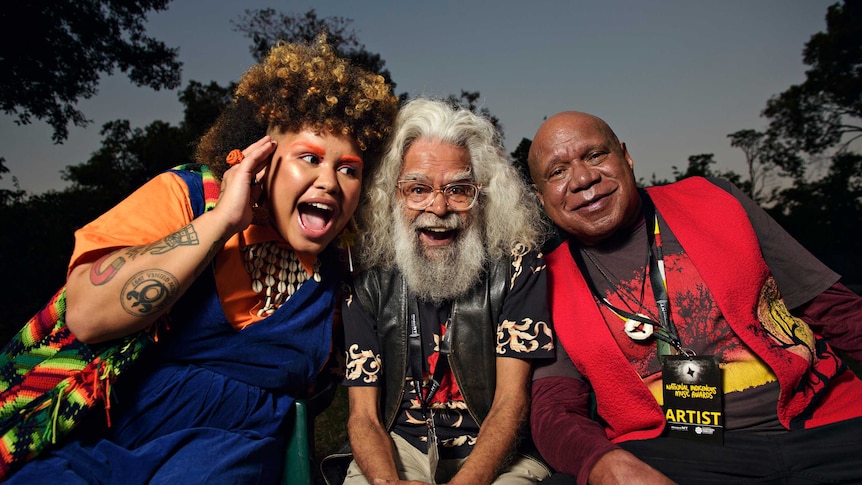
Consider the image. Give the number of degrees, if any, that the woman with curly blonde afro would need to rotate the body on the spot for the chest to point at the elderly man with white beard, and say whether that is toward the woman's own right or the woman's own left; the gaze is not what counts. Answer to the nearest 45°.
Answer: approximately 45° to the woman's own left

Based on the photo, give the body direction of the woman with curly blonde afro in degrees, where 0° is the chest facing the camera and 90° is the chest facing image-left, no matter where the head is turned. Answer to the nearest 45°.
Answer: approximately 315°

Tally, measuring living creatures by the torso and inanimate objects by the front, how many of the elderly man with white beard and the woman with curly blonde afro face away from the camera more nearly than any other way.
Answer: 0

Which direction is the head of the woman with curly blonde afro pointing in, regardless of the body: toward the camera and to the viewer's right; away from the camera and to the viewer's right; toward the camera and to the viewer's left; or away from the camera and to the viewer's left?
toward the camera and to the viewer's right

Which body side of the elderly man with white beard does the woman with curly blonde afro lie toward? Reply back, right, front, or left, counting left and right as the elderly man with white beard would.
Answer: right

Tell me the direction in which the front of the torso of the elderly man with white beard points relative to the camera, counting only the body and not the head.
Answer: toward the camera
